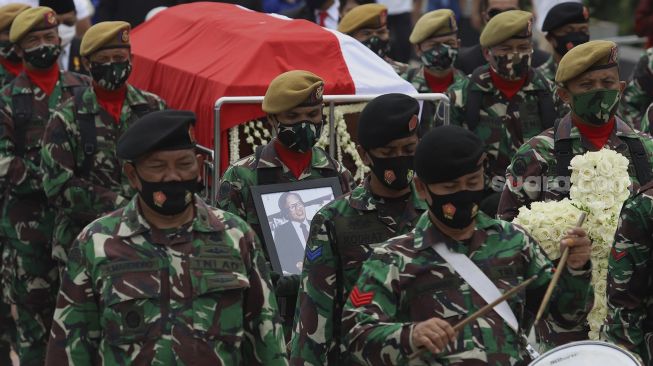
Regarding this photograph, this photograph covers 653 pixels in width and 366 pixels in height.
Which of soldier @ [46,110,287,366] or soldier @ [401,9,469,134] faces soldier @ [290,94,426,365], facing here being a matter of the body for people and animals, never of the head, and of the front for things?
soldier @ [401,9,469,134]

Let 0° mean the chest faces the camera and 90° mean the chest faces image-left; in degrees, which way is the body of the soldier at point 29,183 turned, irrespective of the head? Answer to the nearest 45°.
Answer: approximately 0°

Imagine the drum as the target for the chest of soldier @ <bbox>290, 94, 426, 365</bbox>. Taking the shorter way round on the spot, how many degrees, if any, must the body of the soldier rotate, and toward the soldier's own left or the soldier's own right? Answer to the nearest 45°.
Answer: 0° — they already face it

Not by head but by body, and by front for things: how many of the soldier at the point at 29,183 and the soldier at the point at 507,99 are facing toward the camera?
2

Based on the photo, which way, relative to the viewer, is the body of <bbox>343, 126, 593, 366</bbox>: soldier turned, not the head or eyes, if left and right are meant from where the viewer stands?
facing the viewer and to the right of the viewer

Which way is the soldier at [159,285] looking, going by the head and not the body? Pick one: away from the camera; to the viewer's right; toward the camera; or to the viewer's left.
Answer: toward the camera

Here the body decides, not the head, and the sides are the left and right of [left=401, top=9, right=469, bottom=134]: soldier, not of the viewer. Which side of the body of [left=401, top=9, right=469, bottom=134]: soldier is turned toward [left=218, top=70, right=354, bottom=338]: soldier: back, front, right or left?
front

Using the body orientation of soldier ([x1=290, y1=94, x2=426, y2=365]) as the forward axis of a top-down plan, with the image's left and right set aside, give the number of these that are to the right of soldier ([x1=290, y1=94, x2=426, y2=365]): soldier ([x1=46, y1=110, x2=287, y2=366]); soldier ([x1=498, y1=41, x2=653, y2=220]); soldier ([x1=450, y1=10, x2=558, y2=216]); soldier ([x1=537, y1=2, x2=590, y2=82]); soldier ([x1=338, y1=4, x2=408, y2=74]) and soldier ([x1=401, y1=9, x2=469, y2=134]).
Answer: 1

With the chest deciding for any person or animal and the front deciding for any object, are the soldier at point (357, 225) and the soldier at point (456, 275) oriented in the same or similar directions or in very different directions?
same or similar directions

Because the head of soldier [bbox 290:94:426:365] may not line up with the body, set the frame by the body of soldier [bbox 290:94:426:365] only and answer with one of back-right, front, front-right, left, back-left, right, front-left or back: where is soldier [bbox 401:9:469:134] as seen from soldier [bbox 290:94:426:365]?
back-left

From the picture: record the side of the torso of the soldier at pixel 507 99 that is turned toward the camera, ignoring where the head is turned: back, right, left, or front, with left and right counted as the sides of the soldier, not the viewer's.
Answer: front

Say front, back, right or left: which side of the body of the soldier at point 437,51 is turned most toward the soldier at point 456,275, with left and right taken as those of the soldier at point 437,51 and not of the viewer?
front

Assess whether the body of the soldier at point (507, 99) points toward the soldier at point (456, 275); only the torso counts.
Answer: yes

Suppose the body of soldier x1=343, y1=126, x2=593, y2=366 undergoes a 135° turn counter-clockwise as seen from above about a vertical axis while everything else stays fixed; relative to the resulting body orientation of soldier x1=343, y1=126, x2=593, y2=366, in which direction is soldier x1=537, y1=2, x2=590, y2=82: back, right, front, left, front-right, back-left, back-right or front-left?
front

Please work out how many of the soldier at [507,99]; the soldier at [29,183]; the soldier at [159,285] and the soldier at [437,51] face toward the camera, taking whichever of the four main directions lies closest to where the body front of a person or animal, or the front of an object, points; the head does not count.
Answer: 4

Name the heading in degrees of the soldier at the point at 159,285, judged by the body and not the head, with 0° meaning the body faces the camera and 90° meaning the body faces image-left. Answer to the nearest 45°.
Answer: approximately 0°
